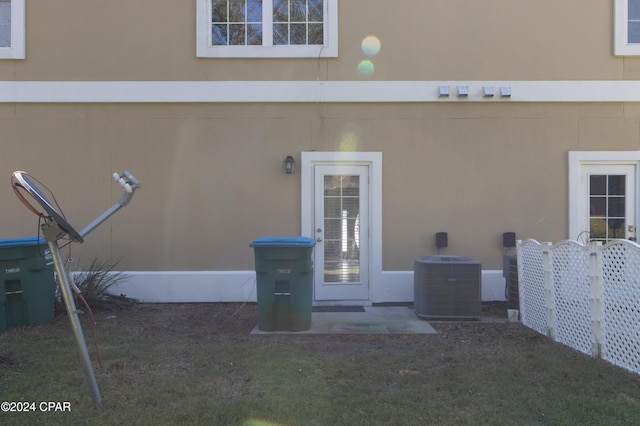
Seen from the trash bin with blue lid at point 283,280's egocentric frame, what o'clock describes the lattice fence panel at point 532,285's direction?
The lattice fence panel is roughly at 9 o'clock from the trash bin with blue lid.

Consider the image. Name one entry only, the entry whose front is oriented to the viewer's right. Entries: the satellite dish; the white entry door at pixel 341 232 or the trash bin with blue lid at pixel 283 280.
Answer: the satellite dish

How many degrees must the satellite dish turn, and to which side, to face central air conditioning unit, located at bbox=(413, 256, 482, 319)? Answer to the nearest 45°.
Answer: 0° — it already faces it

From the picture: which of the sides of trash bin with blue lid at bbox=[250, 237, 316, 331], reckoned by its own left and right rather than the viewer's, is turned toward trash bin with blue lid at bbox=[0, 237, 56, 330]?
right

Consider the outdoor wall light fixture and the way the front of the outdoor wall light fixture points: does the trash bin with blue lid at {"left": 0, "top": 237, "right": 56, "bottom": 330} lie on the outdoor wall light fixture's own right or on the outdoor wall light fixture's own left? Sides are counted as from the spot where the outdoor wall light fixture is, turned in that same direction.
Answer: on the outdoor wall light fixture's own right

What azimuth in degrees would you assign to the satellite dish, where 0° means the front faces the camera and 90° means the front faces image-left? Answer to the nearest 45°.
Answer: approximately 270°

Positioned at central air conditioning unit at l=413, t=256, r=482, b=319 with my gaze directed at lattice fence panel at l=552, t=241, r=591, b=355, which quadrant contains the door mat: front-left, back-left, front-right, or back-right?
back-right
